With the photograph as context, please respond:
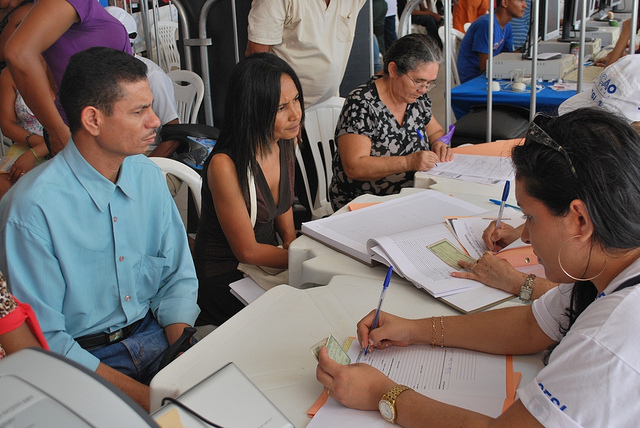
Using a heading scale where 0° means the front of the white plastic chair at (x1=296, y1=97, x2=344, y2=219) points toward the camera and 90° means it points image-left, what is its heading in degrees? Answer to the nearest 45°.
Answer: approximately 315°

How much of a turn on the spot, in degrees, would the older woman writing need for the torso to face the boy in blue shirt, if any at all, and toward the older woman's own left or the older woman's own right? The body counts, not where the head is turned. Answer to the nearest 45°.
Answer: approximately 135° to the older woman's own left

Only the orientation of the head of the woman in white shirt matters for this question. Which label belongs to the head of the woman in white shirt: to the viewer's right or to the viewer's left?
to the viewer's left

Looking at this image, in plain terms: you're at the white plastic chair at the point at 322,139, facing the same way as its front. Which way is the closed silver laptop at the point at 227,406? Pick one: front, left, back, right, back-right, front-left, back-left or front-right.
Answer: front-right

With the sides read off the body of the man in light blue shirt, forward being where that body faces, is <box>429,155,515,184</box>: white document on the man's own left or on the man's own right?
on the man's own left

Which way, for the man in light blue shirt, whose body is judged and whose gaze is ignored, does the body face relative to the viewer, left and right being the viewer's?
facing the viewer and to the right of the viewer

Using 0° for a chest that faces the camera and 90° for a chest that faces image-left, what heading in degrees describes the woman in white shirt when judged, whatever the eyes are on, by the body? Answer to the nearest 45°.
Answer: approximately 90°

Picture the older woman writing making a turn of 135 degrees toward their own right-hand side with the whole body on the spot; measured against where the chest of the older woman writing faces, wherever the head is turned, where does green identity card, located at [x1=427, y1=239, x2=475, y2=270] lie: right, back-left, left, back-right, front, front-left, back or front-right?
left

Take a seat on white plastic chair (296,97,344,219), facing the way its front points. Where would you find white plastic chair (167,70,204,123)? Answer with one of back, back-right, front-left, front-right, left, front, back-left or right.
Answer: back

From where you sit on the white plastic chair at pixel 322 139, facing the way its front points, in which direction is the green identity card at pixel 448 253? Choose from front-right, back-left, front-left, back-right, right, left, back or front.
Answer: front-right

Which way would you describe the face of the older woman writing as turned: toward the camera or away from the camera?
toward the camera

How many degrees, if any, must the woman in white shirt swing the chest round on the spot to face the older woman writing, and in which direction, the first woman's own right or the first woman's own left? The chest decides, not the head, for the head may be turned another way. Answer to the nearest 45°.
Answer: approximately 90° to the first woman's own right

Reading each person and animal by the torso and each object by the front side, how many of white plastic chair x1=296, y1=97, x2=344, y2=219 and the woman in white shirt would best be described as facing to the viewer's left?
1

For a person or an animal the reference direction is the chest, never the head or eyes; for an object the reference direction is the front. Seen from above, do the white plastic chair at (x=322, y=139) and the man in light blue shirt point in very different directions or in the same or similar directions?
same or similar directions
